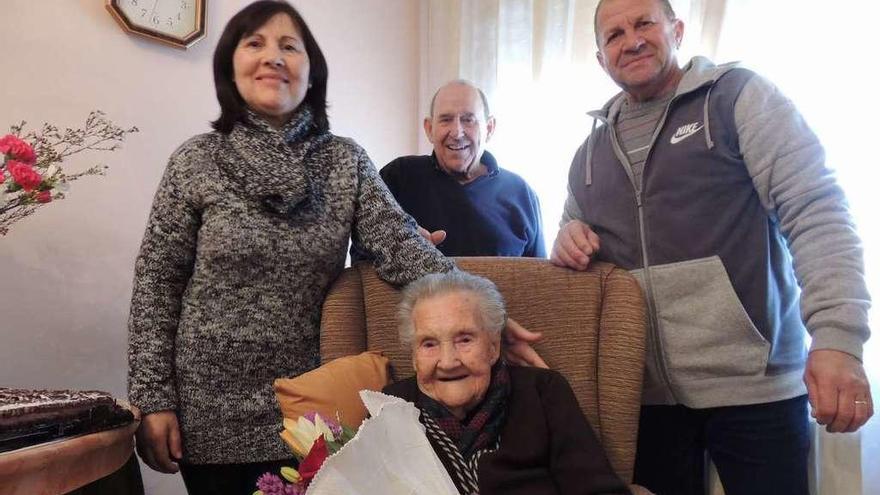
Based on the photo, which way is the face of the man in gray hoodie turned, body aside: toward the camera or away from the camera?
toward the camera

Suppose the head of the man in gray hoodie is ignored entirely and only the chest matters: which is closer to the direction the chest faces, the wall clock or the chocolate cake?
the chocolate cake

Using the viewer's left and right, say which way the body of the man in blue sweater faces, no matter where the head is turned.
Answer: facing the viewer

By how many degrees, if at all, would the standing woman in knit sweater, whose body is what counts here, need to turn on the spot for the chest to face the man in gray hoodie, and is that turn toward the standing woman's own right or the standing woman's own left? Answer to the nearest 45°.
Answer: approximately 90° to the standing woman's own left

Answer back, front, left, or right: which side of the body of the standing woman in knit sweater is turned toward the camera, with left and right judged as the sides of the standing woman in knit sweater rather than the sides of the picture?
front

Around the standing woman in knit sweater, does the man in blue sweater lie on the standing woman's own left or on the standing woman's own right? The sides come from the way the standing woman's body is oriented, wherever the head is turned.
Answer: on the standing woman's own left

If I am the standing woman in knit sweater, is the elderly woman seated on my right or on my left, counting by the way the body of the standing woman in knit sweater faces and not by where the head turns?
on my left

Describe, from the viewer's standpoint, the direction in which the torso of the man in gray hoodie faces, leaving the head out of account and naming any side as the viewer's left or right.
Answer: facing the viewer and to the left of the viewer

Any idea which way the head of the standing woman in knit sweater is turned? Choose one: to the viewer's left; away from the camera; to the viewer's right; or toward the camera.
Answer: toward the camera

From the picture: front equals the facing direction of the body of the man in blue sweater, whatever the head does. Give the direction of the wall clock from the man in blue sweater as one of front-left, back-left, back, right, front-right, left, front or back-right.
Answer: right

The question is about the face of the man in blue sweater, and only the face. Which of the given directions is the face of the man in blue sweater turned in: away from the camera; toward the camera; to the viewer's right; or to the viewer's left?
toward the camera

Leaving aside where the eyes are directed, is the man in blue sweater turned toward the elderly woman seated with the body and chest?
yes

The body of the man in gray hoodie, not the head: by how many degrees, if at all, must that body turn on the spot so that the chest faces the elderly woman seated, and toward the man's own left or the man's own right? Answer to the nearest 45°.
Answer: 0° — they already face them
